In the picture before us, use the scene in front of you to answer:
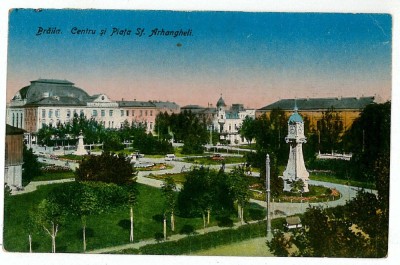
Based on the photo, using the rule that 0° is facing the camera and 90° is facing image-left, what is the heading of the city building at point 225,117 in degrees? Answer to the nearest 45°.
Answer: approximately 0°

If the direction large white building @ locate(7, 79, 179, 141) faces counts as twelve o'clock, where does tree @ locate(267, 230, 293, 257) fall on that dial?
The tree is roughly at 11 o'clock from the large white building.

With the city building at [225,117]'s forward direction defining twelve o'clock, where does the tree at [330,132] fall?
The tree is roughly at 9 o'clock from the city building.

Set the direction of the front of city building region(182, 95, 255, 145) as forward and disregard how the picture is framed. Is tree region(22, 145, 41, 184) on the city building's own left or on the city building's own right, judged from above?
on the city building's own right

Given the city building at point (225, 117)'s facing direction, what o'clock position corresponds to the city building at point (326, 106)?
the city building at point (326, 106) is roughly at 9 o'clock from the city building at point (225, 117).
